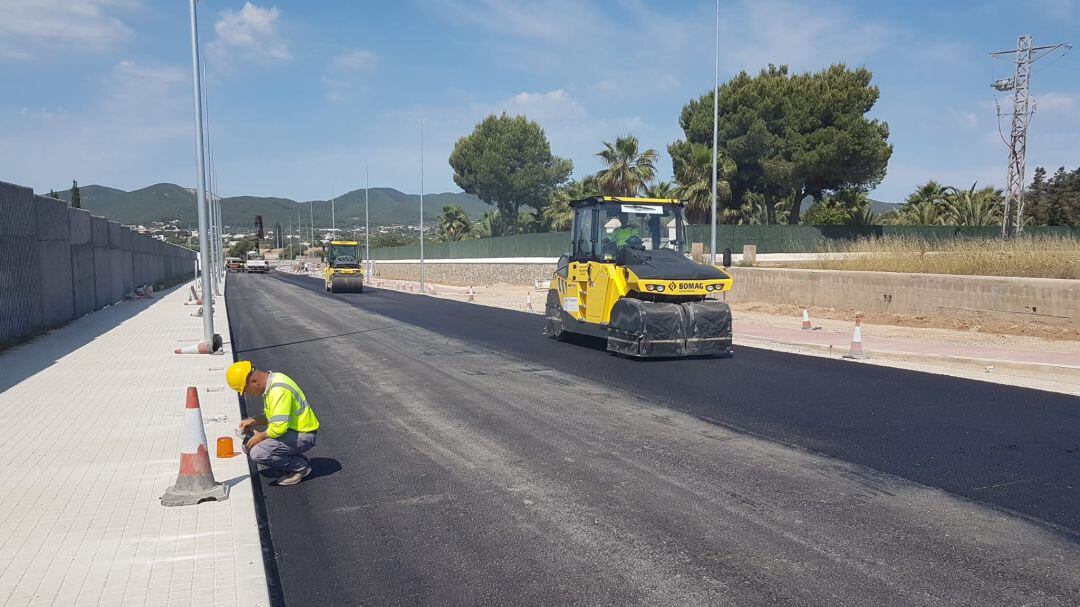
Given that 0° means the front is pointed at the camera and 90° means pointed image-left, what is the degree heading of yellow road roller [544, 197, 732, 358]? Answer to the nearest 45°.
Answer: approximately 315°

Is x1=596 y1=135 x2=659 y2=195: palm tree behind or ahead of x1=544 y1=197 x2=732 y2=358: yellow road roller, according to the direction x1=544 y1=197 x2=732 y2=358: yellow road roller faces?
behind

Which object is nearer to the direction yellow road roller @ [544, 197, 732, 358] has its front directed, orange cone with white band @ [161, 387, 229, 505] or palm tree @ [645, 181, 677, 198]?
the orange cone with white band

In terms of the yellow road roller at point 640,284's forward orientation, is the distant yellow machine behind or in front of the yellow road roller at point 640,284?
behind

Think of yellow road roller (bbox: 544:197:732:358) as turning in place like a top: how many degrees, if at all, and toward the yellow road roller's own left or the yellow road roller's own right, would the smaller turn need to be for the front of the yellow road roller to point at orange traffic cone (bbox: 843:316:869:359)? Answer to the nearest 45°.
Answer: approximately 45° to the yellow road roller's own left

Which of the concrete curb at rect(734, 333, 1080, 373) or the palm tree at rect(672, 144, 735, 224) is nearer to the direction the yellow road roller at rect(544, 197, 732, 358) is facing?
the concrete curb

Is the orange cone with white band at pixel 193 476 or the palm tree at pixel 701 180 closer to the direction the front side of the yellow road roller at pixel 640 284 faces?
the orange cone with white band
